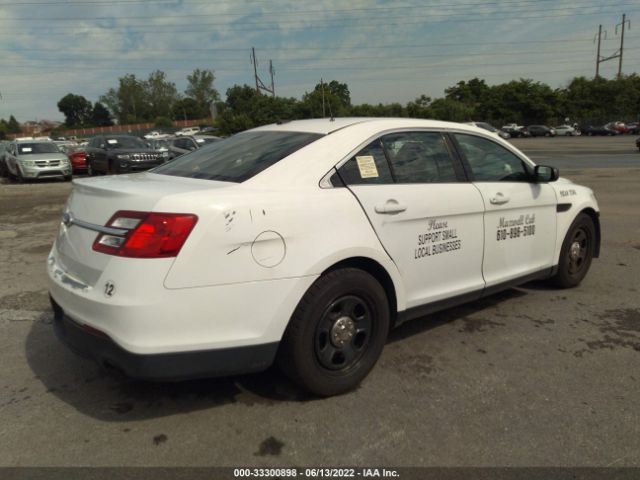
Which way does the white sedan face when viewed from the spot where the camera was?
facing away from the viewer and to the right of the viewer

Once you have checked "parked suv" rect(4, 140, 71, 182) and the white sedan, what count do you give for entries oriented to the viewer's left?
0

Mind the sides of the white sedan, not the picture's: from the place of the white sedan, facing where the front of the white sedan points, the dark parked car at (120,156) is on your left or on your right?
on your left

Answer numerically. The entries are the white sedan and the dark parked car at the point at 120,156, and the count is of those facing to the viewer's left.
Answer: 0

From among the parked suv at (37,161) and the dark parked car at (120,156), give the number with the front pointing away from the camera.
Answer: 0

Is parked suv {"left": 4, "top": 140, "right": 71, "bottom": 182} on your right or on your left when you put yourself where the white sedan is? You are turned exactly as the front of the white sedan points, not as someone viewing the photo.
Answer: on your left

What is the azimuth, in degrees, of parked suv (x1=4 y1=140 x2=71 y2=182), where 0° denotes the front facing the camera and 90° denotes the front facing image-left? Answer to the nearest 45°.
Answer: approximately 315°

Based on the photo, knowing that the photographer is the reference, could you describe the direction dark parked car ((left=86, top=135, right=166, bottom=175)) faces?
facing the viewer and to the right of the viewer

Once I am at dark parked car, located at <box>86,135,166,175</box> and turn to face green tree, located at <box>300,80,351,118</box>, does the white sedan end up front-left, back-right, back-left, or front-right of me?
back-right

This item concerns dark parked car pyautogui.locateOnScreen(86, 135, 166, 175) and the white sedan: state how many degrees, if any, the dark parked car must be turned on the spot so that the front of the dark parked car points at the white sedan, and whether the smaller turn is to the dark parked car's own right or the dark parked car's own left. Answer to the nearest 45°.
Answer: approximately 45° to the dark parked car's own right
